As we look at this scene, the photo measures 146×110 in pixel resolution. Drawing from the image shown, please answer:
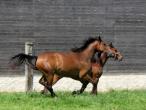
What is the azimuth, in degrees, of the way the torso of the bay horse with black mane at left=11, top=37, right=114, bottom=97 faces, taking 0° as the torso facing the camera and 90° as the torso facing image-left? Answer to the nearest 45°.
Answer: approximately 270°
